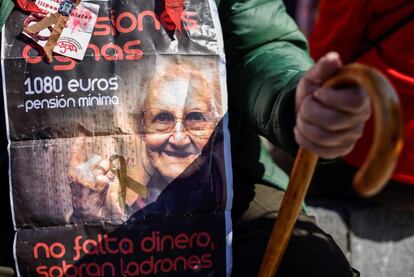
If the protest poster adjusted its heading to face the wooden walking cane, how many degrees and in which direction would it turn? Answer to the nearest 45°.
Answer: approximately 45° to its left

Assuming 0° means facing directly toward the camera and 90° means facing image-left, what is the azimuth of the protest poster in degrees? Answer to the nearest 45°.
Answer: approximately 0°
